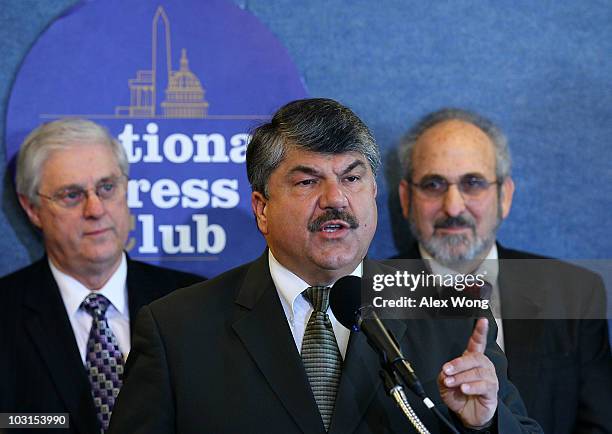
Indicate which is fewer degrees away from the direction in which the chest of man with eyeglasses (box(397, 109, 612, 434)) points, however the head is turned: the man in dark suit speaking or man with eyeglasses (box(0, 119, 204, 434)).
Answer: the man in dark suit speaking

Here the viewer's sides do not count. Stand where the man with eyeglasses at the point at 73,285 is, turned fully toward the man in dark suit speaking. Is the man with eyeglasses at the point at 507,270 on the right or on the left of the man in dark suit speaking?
left

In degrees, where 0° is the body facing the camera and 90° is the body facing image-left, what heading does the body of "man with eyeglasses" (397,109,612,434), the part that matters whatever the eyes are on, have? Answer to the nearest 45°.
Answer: approximately 0°

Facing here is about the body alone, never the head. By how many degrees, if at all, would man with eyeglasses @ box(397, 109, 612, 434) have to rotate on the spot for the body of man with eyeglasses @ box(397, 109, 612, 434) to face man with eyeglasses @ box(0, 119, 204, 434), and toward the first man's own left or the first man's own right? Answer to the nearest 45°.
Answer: approximately 90° to the first man's own right

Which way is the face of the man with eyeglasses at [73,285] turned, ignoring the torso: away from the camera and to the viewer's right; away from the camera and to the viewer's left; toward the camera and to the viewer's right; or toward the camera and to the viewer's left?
toward the camera and to the viewer's right

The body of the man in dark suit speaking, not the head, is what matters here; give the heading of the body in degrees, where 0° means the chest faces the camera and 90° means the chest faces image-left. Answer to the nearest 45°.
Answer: approximately 315°

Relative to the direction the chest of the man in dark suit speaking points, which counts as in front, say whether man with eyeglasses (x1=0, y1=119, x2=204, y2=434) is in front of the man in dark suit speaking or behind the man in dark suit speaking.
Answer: behind
